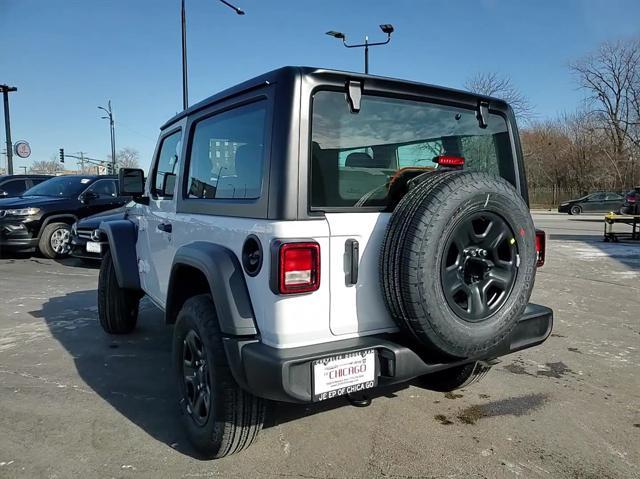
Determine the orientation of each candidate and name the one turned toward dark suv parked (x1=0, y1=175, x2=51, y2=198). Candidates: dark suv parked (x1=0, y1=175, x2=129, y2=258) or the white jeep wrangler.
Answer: the white jeep wrangler

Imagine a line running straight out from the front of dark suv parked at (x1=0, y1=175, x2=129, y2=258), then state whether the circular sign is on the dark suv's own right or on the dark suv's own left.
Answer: on the dark suv's own right

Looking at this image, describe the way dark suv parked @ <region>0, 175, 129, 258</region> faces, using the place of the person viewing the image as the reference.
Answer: facing the viewer and to the left of the viewer

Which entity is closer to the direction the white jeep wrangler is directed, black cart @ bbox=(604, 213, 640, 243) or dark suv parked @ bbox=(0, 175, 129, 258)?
the dark suv parked

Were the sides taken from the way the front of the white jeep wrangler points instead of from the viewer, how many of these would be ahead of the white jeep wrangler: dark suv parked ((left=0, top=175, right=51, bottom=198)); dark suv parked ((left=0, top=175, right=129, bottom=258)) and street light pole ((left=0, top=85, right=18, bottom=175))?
3

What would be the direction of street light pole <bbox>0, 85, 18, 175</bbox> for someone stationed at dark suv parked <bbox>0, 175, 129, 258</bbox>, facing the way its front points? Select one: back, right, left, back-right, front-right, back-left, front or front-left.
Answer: back-right

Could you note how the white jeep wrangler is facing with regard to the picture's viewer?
facing away from the viewer and to the left of the viewer

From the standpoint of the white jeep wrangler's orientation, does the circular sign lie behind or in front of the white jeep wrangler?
in front

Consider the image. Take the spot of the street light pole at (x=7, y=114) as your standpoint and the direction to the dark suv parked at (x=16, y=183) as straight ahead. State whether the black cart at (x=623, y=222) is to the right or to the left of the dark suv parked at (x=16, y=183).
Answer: left

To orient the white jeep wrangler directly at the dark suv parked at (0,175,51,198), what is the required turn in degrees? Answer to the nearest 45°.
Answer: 0° — it already faces it

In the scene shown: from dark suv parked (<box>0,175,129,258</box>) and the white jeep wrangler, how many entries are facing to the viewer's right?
0

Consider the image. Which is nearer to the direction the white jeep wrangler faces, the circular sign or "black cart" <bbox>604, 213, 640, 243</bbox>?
the circular sign
